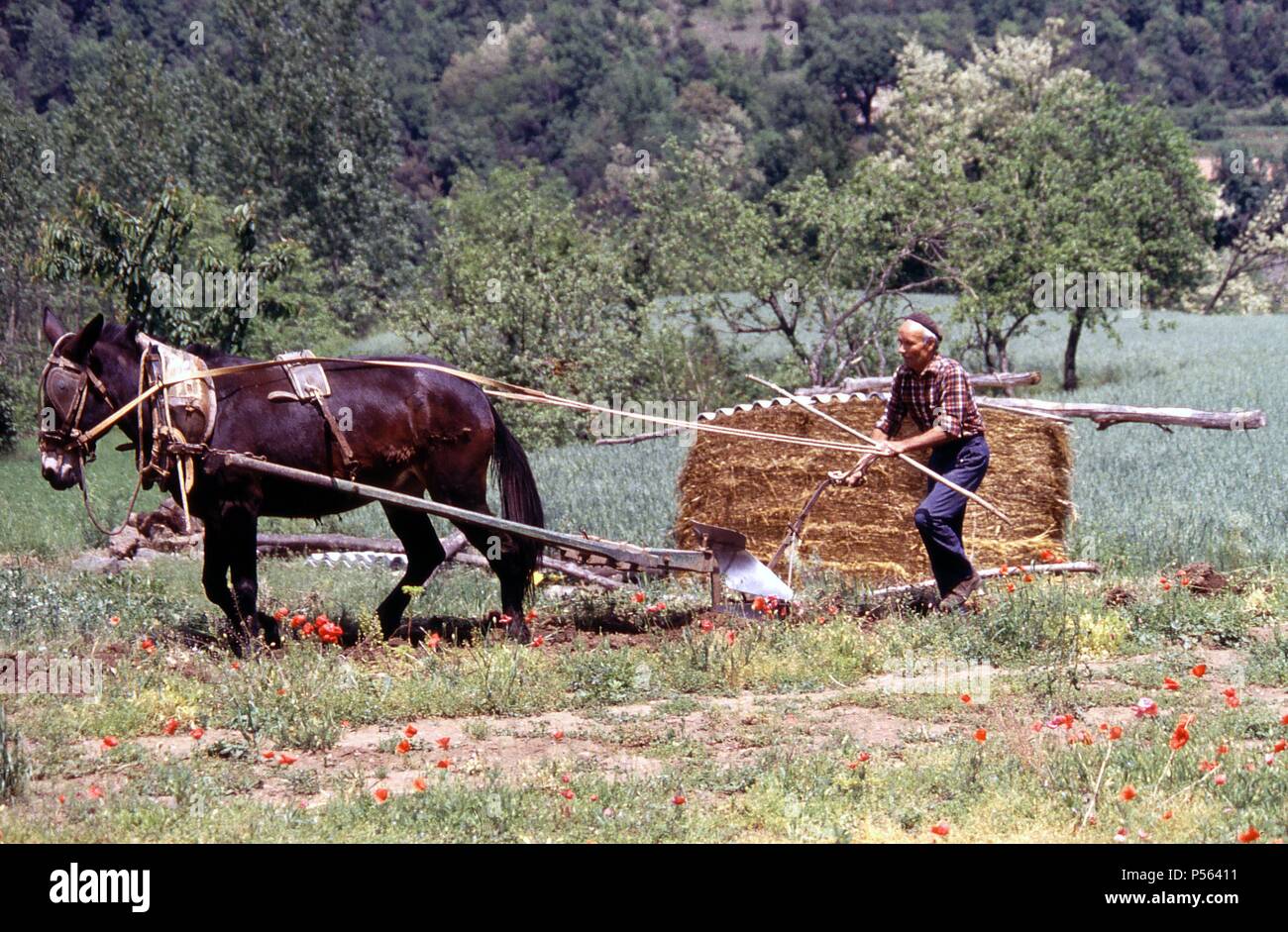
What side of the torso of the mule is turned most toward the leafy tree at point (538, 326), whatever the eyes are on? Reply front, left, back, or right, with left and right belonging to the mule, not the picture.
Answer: right

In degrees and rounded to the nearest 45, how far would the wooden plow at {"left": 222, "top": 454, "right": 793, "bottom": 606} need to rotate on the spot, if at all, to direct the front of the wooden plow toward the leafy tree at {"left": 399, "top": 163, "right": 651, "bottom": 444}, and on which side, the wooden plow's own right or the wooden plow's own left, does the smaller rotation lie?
approximately 90° to the wooden plow's own right

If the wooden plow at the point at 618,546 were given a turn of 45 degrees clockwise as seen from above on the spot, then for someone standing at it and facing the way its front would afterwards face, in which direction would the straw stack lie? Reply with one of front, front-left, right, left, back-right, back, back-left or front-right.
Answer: right

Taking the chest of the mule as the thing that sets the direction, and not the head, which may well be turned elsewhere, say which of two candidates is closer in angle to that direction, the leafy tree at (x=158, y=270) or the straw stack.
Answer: the leafy tree

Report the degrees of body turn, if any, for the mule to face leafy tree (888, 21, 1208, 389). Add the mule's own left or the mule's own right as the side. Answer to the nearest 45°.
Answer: approximately 135° to the mule's own right

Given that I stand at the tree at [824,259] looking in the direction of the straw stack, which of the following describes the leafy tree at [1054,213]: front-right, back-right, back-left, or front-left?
back-left

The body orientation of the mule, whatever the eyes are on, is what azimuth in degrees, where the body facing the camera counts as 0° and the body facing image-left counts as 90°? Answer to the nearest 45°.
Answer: approximately 90°

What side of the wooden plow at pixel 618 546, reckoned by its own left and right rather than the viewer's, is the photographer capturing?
left
